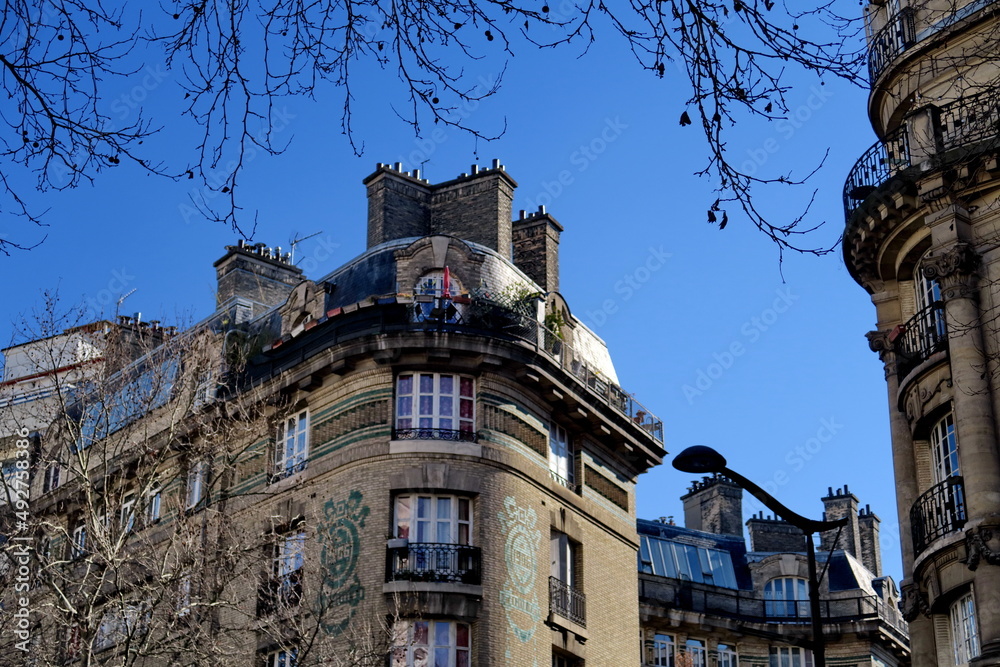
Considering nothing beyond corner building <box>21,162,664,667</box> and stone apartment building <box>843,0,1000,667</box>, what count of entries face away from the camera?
0

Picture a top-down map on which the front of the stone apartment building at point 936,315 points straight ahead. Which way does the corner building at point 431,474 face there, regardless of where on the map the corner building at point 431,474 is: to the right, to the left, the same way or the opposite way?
to the left

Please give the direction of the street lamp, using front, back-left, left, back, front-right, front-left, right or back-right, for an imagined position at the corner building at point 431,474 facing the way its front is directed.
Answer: front

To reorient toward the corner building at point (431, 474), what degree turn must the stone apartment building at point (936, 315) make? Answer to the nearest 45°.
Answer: approximately 90° to its right

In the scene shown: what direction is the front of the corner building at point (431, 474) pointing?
toward the camera

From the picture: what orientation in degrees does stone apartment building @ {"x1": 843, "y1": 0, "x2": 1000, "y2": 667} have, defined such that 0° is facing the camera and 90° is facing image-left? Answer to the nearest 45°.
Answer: approximately 45°

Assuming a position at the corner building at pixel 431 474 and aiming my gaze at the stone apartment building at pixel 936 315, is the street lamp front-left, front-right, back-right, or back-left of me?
front-right
